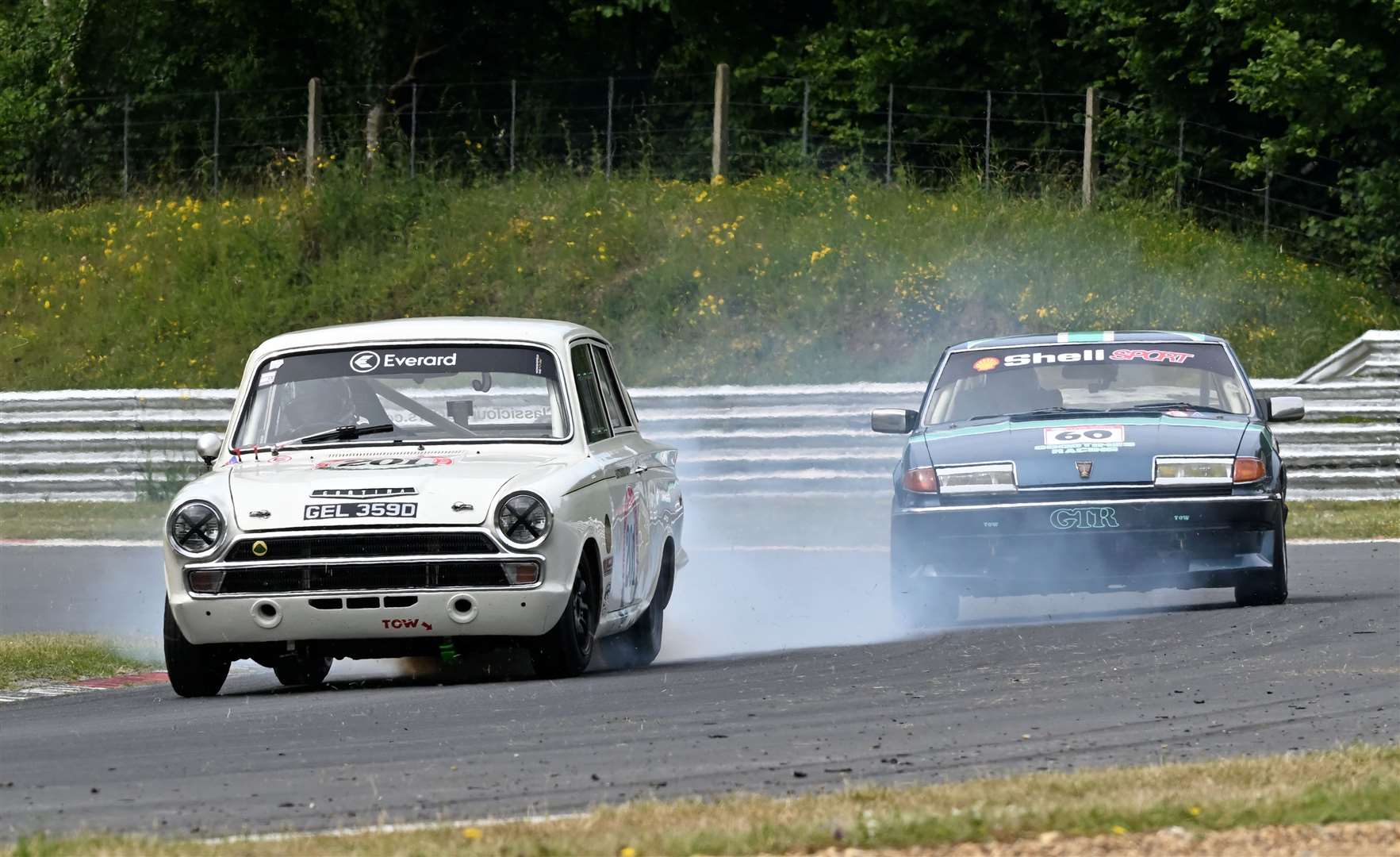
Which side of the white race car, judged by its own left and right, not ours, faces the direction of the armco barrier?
back

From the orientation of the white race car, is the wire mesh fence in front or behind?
behind

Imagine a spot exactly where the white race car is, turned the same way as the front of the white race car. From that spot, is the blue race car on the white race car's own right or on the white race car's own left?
on the white race car's own left

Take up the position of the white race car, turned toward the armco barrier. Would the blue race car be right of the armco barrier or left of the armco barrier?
right

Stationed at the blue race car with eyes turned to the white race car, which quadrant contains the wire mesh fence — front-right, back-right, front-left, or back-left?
back-right

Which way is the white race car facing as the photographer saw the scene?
facing the viewer
